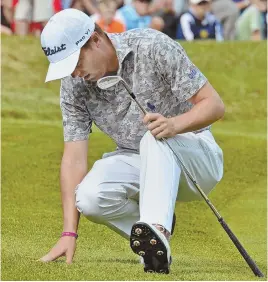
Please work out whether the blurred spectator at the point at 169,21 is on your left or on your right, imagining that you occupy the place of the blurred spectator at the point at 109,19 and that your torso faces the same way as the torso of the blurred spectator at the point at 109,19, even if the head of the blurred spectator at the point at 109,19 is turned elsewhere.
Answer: on your left

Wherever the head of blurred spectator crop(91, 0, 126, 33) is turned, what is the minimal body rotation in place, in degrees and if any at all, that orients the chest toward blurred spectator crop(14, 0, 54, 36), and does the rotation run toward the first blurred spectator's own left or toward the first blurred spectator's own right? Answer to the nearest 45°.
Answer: approximately 90° to the first blurred spectator's own right

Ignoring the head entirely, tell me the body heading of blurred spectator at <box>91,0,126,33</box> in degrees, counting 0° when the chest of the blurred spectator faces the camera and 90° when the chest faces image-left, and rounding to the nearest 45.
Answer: approximately 0°

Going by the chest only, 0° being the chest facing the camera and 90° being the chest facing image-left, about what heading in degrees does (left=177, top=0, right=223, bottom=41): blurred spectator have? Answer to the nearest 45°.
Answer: approximately 0°

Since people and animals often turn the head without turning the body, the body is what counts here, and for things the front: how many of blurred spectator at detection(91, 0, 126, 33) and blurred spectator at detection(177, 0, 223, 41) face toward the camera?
2

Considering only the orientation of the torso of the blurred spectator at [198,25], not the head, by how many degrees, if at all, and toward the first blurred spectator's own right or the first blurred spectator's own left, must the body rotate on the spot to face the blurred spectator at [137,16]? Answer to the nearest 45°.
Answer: approximately 90° to the first blurred spectator's own right

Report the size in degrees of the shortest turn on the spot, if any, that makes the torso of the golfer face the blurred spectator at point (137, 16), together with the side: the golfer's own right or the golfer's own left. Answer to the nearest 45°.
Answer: approximately 135° to the golfer's own right

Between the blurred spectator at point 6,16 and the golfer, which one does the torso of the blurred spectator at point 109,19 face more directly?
the golfer
